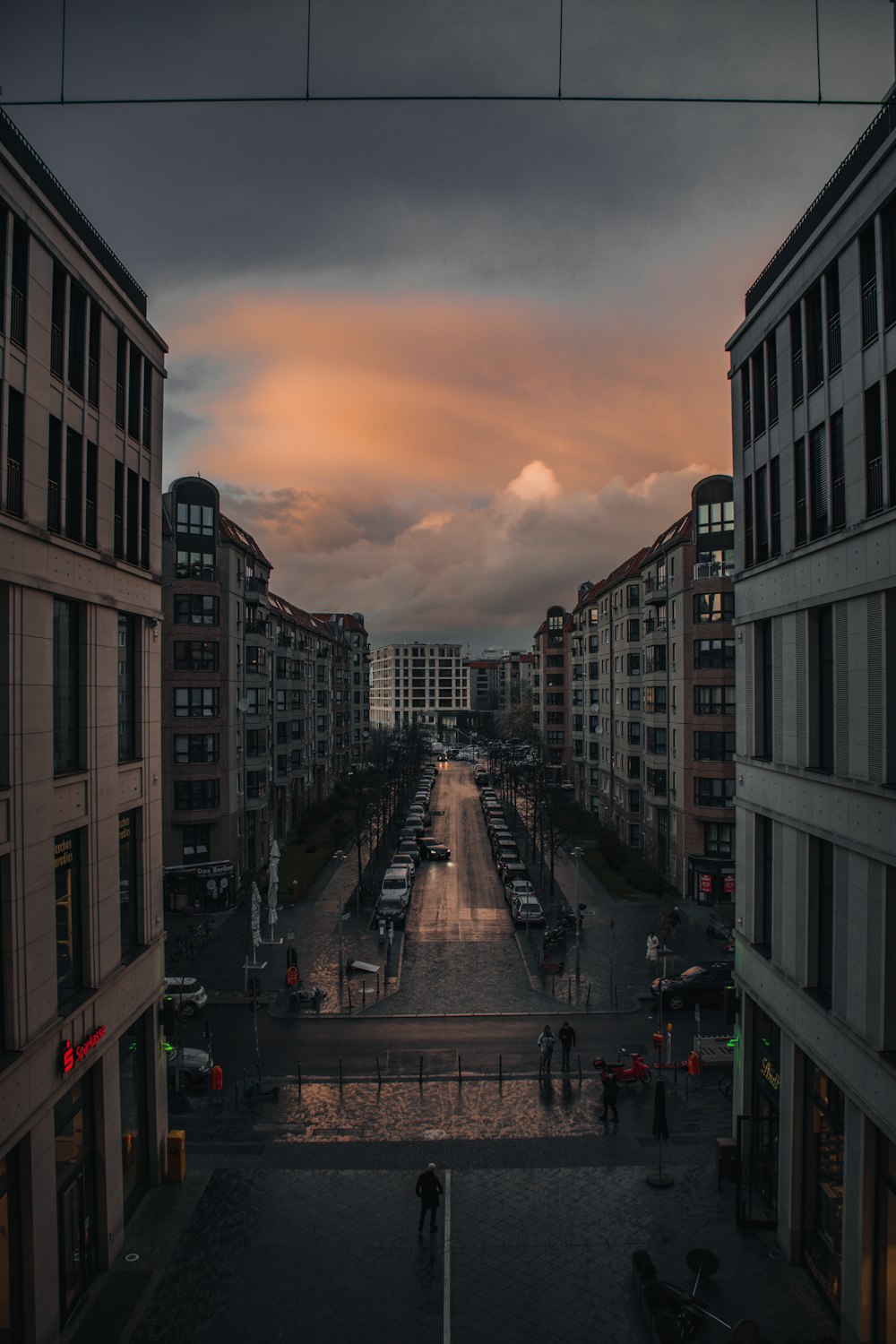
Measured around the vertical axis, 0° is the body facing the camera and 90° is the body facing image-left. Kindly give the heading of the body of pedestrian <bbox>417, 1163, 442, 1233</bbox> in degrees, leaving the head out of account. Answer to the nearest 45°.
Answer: approximately 180°

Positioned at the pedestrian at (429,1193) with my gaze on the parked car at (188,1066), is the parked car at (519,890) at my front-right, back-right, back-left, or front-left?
front-right

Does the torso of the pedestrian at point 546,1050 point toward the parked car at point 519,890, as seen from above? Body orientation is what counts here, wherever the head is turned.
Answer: yes

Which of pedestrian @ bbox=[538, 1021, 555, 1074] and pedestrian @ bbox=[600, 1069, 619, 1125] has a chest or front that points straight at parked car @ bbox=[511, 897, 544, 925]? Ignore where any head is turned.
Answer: pedestrian @ bbox=[538, 1021, 555, 1074]

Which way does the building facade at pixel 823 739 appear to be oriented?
to the viewer's left

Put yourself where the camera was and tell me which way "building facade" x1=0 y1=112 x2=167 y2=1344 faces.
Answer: facing to the right of the viewer
